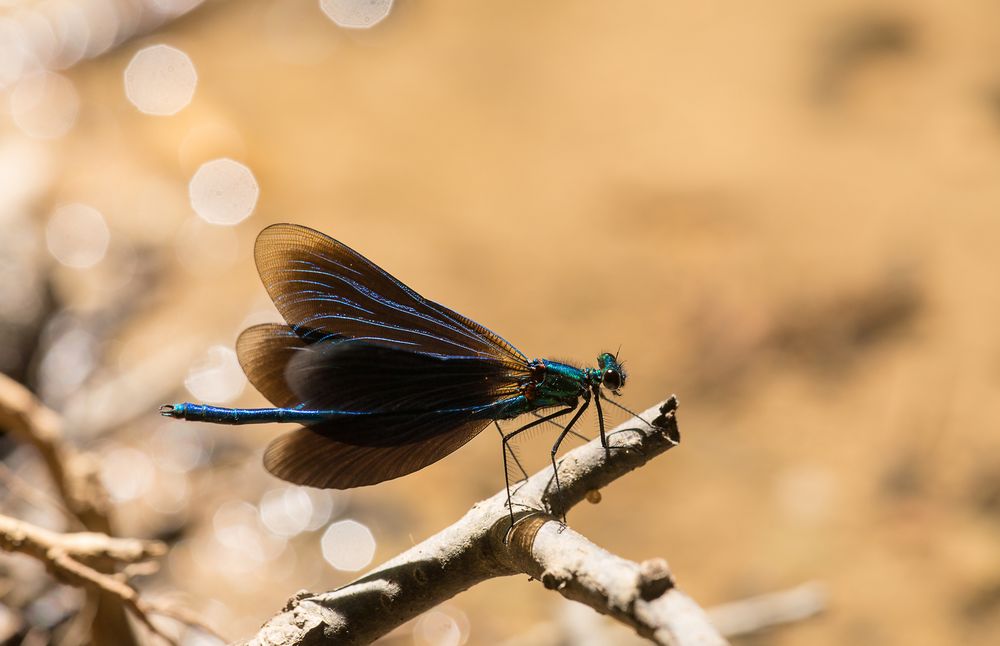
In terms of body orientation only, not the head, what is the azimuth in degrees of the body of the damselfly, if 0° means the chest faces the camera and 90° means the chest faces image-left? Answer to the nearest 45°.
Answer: approximately 270°

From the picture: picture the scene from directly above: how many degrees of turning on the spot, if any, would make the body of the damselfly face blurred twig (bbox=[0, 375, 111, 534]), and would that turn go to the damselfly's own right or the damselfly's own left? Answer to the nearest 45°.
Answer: approximately 135° to the damselfly's own left

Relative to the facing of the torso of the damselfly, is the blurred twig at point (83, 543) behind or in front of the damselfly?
behind

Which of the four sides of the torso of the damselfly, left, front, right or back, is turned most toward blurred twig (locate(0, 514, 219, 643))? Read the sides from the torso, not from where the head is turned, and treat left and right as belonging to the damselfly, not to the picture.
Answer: back
